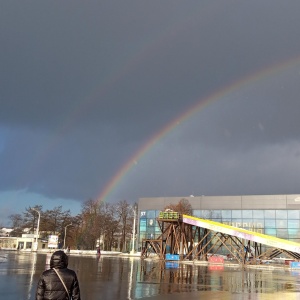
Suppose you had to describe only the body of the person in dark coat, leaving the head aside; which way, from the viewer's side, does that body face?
away from the camera
